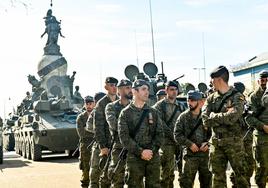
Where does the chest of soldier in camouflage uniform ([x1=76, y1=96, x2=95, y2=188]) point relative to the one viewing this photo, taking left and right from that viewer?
facing the viewer and to the right of the viewer

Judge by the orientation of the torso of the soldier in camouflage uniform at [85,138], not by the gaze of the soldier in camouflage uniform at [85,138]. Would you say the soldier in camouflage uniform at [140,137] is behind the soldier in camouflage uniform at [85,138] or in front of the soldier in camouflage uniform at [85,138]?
in front

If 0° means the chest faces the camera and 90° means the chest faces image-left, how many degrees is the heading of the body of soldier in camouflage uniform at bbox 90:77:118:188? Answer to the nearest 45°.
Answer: approximately 315°

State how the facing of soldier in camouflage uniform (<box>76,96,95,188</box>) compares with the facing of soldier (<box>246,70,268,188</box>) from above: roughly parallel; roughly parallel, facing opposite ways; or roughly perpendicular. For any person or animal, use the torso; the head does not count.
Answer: roughly parallel

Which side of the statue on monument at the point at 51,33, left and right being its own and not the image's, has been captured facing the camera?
front

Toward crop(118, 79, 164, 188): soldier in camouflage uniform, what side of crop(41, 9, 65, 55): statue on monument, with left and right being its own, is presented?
front
